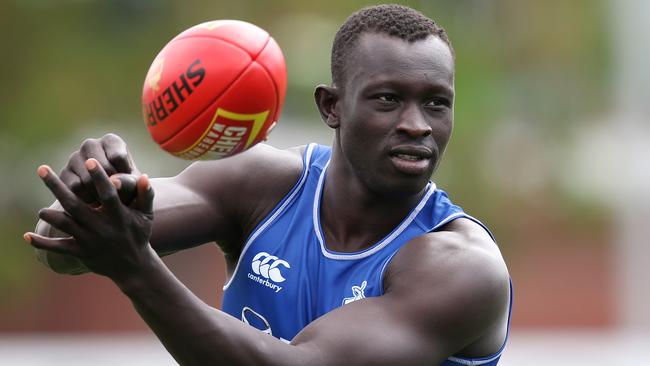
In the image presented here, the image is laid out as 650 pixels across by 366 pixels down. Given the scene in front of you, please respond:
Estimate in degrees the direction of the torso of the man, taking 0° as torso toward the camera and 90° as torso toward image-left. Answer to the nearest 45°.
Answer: approximately 45°
